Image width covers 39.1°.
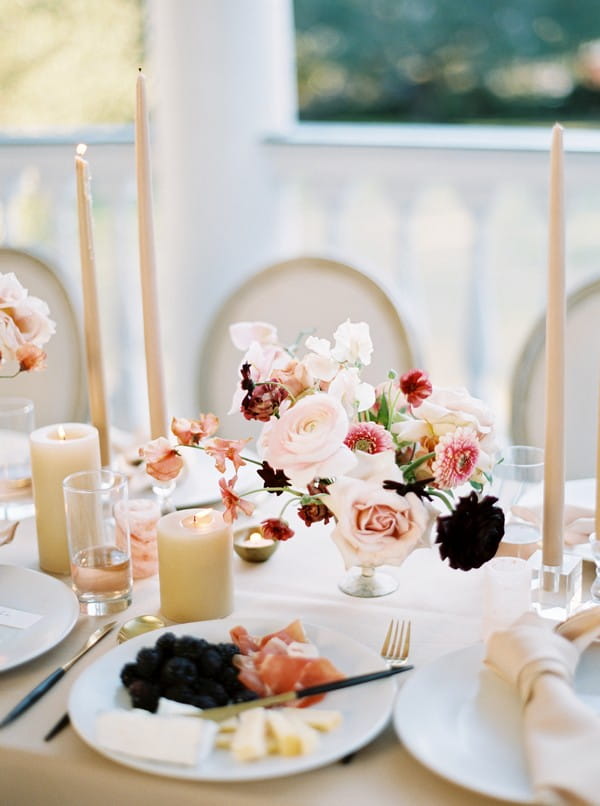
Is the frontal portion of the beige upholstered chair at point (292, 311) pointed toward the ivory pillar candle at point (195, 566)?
yes

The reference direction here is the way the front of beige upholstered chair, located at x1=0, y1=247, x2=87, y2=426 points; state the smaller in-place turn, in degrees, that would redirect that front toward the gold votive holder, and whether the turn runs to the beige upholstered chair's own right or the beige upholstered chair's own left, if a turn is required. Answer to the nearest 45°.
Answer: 0° — it already faces it

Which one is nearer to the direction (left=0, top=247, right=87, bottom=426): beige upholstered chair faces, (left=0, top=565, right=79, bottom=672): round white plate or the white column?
the round white plate

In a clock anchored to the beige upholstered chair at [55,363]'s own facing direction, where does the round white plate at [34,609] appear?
The round white plate is roughly at 12 o'clock from the beige upholstered chair.

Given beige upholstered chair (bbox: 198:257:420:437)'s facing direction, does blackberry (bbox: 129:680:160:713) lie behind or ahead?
ahead

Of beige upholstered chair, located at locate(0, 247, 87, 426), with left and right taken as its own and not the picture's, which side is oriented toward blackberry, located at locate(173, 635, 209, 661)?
front

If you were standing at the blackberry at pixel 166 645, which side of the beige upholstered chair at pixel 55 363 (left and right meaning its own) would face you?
front

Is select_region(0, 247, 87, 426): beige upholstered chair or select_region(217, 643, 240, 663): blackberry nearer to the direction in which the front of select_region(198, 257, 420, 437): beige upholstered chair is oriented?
the blackberry

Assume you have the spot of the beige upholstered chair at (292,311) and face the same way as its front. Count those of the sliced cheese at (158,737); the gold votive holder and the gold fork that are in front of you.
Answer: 3

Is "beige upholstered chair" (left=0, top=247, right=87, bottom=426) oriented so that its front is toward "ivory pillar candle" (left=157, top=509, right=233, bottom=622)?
yes

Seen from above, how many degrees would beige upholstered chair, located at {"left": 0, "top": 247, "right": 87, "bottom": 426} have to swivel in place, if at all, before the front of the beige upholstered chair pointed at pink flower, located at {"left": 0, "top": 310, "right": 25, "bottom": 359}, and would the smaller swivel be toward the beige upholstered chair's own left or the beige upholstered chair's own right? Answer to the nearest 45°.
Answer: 0° — it already faces it
